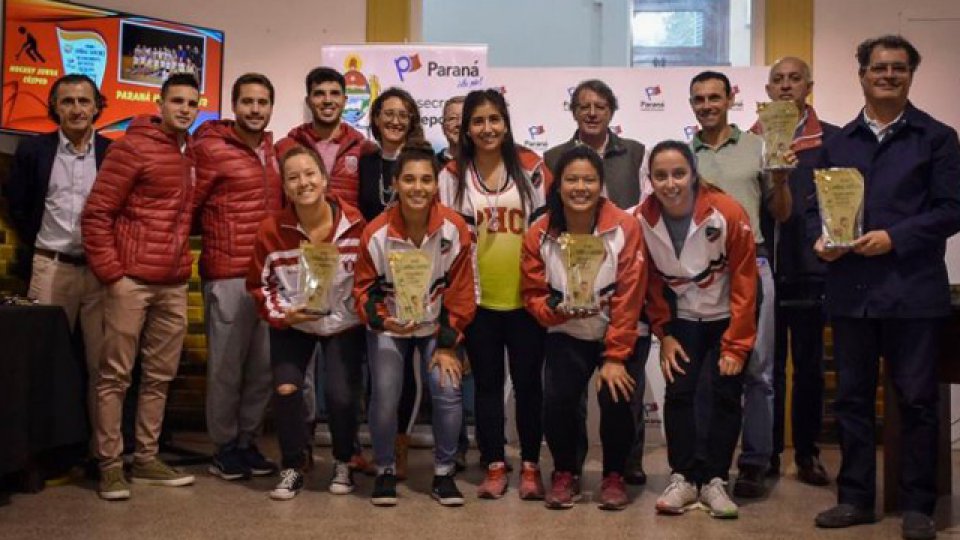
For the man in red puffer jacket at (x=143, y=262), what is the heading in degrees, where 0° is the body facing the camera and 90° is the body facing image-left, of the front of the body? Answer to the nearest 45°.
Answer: approximately 315°

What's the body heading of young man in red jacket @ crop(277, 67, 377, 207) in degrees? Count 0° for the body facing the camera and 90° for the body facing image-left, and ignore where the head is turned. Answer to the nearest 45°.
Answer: approximately 0°

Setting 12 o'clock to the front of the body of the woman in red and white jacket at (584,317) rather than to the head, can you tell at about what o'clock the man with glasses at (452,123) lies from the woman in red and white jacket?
The man with glasses is roughly at 5 o'clock from the woman in red and white jacket.

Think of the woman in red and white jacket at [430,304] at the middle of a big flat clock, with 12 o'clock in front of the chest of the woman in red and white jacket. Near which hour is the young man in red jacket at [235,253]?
The young man in red jacket is roughly at 4 o'clock from the woman in red and white jacket.

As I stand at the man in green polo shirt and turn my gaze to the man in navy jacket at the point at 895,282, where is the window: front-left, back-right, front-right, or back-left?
back-left

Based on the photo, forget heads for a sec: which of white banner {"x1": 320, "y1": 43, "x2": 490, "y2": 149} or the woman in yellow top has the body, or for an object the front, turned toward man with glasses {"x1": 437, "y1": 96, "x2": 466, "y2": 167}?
the white banner

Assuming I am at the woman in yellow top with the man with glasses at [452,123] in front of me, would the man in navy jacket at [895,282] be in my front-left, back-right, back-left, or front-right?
back-right

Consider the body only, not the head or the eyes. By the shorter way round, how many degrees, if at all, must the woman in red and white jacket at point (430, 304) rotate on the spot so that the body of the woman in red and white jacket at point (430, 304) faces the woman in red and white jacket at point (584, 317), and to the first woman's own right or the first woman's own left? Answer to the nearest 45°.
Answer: approximately 90° to the first woman's own left
